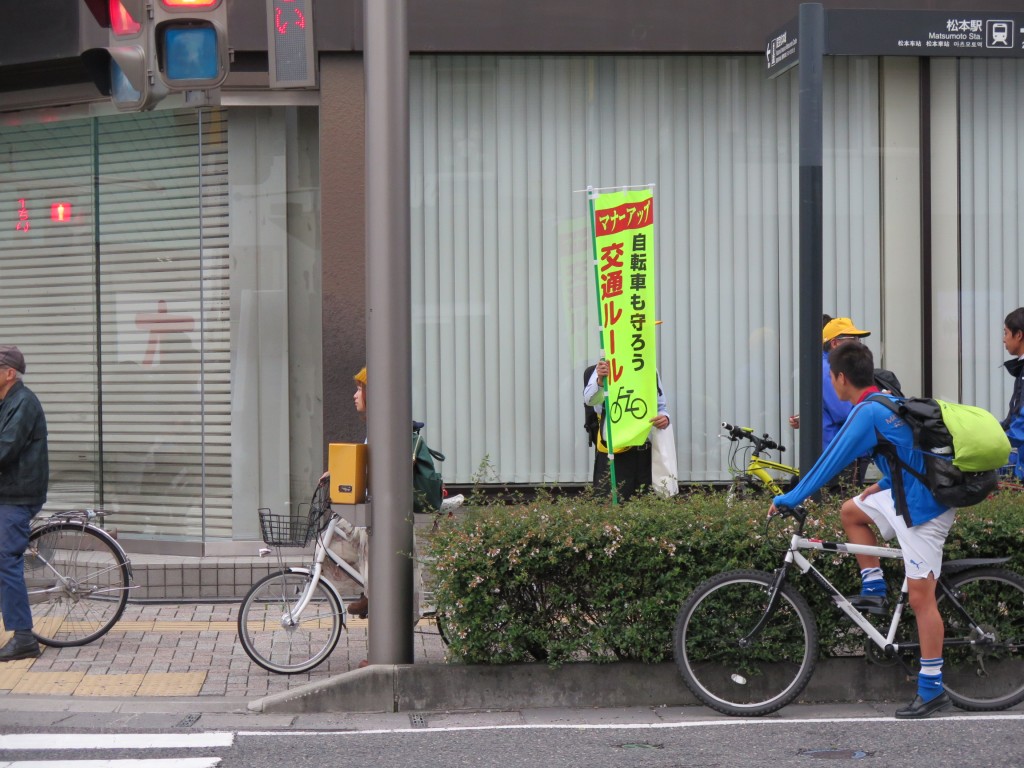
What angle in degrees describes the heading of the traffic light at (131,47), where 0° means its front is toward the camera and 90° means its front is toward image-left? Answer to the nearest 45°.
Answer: approximately 45°

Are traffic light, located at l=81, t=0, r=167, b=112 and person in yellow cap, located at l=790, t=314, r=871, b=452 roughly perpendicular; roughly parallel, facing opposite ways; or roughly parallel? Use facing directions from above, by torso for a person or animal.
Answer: roughly perpendicular

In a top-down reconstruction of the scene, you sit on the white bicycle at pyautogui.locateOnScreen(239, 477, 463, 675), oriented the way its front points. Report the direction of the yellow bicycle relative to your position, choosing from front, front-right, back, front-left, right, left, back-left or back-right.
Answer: back-right

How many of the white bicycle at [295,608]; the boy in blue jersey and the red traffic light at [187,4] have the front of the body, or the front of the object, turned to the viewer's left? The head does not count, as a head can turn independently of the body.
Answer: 2

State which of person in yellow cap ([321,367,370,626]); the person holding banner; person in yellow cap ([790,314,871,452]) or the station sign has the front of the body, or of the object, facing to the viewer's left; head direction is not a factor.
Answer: person in yellow cap ([321,367,370,626])

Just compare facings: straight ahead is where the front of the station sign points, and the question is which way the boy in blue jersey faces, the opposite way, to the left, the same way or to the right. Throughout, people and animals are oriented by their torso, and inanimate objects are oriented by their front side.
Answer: to the right

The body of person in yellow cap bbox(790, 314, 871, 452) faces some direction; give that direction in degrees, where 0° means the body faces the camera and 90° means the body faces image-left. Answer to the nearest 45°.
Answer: approximately 270°

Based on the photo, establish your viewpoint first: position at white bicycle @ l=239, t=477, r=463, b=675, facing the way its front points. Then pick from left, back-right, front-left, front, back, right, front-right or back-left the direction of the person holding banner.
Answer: back-right

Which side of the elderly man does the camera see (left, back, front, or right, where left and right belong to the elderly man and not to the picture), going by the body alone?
left

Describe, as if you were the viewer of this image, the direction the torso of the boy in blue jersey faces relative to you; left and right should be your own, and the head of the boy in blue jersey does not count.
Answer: facing to the left of the viewer
